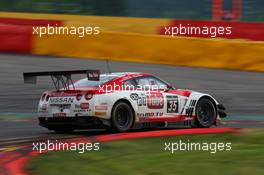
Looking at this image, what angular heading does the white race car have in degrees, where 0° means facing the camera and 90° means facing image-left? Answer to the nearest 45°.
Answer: approximately 225°
